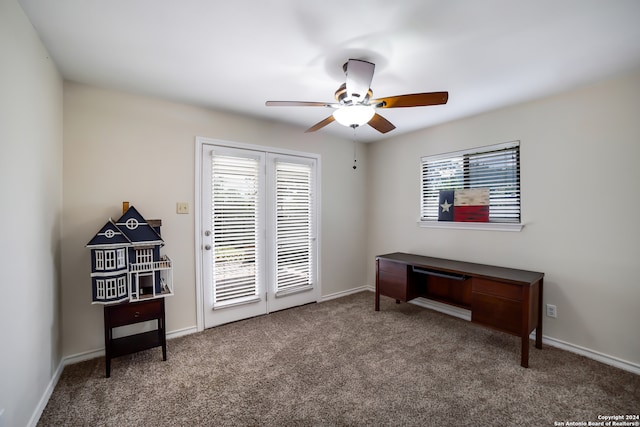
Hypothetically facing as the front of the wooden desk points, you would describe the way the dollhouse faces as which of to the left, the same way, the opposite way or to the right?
to the left

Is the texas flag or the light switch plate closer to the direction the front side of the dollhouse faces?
the texas flag

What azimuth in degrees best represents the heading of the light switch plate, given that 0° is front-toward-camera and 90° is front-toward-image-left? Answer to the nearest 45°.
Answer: approximately 0°

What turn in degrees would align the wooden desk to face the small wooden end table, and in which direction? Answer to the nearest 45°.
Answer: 0° — it already faces it

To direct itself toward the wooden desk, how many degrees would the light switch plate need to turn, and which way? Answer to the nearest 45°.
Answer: approximately 45° to its left

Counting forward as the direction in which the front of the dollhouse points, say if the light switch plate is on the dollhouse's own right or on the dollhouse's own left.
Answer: on the dollhouse's own left

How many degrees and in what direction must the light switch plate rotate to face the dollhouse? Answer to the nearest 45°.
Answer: approximately 45° to its right

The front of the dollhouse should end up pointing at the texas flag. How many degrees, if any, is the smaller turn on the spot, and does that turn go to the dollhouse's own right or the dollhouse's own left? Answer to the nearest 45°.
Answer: approximately 90° to the dollhouse's own left

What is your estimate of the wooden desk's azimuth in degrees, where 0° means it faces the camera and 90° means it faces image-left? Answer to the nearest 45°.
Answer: approximately 45°

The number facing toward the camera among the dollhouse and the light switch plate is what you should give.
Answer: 2

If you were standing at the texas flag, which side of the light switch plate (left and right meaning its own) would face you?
left
